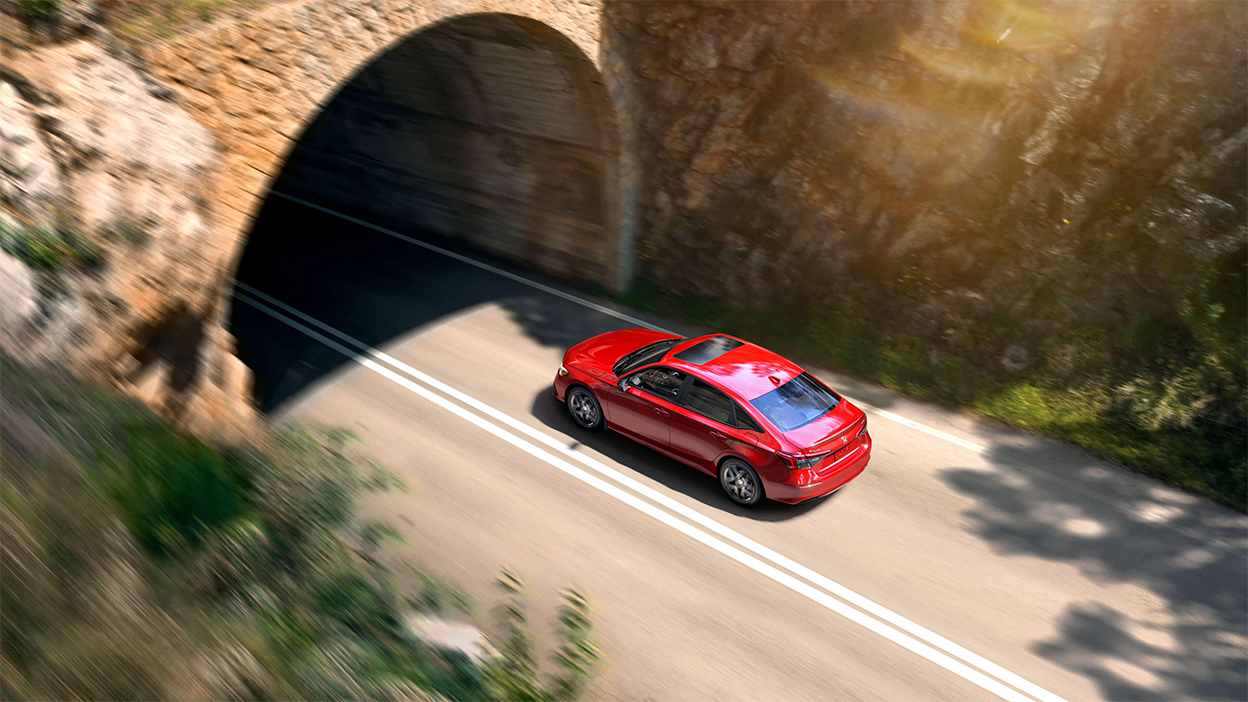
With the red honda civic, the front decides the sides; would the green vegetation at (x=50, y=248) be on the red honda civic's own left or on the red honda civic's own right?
on the red honda civic's own left

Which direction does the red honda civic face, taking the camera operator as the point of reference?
facing away from the viewer and to the left of the viewer

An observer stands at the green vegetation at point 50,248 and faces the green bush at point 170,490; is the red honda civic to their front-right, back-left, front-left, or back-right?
front-left

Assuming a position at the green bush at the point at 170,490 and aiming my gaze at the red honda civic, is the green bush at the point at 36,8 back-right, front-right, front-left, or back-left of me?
front-left

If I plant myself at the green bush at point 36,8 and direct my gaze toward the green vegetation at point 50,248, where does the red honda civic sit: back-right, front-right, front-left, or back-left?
front-left

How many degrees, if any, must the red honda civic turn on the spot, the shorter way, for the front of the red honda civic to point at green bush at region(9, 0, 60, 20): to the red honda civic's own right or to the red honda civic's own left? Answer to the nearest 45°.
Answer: approximately 45° to the red honda civic's own left
